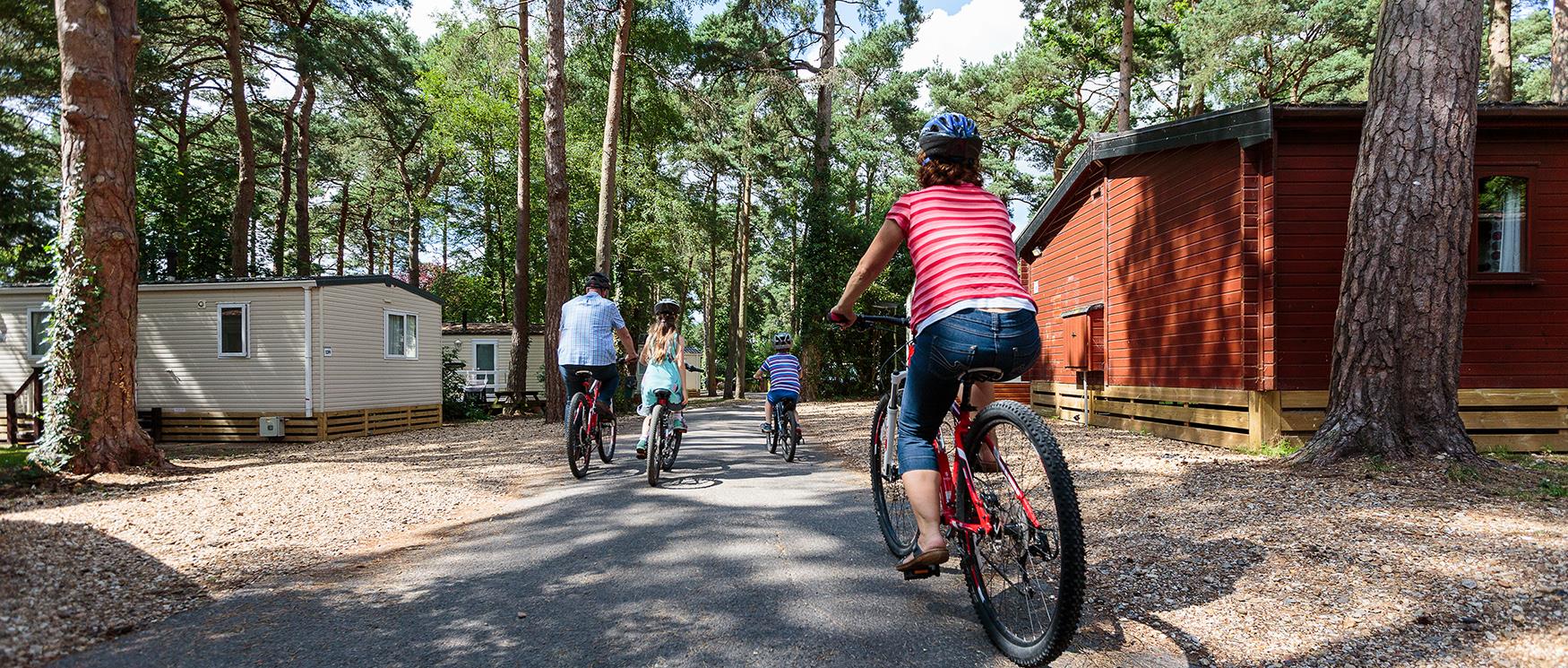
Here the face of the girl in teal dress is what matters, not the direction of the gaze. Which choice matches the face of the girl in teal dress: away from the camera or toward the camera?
away from the camera

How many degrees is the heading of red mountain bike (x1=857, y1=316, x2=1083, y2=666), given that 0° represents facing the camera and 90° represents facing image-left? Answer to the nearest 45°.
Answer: approximately 135°

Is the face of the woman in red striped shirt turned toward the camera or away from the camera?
away from the camera

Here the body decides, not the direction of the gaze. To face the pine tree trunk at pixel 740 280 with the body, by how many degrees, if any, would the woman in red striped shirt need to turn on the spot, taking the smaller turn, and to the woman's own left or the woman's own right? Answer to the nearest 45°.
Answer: approximately 45° to the woman's own right

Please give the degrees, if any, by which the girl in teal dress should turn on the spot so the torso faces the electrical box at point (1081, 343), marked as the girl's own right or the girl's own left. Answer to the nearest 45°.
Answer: approximately 45° to the girl's own right

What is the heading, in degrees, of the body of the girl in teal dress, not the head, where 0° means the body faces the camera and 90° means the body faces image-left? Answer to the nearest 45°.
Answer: approximately 180°

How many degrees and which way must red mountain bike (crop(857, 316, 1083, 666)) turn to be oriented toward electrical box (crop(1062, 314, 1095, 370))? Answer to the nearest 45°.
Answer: approximately 45° to its right

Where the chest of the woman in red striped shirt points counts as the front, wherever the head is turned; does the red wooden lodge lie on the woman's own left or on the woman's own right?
on the woman's own right

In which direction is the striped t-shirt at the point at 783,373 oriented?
away from the camera

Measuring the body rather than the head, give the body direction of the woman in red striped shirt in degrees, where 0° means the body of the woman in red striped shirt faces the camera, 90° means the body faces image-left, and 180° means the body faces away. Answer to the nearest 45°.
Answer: approximately 135°
